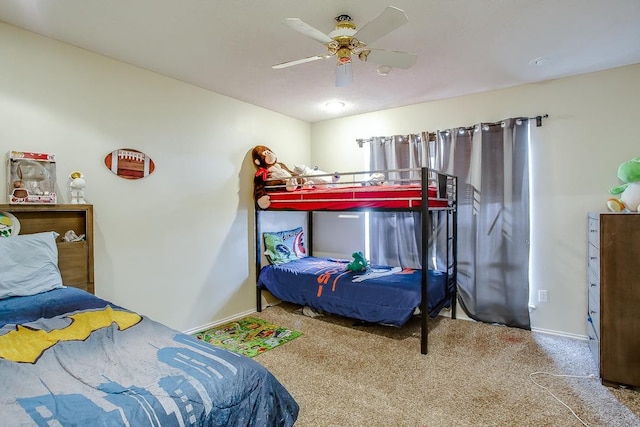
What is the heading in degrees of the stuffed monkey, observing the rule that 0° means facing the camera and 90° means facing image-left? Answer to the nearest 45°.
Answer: approximately 315°

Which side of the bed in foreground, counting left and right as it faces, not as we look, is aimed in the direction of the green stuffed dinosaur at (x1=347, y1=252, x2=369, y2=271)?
left

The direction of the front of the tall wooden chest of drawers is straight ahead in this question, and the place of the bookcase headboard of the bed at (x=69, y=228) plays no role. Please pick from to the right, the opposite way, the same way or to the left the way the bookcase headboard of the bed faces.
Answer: the opposite way

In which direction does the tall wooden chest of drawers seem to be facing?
to the viewer's left

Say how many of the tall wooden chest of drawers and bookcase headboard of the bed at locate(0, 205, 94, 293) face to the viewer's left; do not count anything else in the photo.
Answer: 1

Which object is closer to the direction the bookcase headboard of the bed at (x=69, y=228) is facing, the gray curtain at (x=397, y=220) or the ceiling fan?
the ceiling fan

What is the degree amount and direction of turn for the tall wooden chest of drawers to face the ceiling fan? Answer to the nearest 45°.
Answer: approximately 45° to its left
